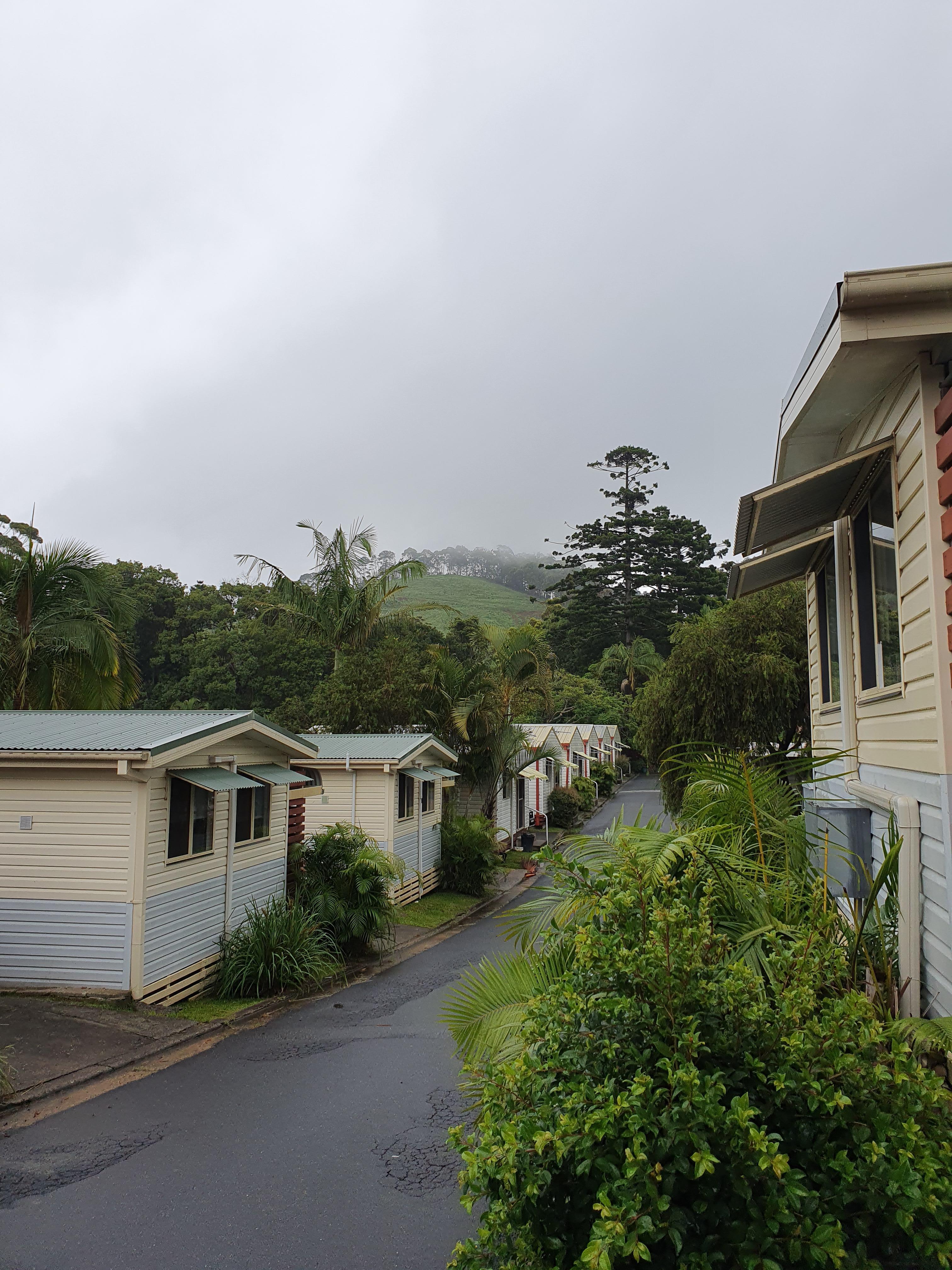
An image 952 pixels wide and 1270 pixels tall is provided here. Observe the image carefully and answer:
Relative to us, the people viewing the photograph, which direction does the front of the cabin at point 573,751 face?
facing the viewer and to the right of the viewer

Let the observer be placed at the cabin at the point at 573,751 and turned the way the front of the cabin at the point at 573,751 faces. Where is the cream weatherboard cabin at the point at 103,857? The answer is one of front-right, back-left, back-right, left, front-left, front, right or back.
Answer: front-right

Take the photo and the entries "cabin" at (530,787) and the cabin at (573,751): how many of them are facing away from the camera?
0

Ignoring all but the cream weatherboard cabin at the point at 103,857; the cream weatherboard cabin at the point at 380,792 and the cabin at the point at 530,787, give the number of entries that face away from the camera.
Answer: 0

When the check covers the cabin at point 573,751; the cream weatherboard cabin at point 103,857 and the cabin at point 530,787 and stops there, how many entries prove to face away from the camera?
0

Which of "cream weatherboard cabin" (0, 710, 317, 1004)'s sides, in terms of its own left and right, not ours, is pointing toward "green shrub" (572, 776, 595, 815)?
left

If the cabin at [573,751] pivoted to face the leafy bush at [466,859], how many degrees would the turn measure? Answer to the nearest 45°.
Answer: approximately 45° to its right

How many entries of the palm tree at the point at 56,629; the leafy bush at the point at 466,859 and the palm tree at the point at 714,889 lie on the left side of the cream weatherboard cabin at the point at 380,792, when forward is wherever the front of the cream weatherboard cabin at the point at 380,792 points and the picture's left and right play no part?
1

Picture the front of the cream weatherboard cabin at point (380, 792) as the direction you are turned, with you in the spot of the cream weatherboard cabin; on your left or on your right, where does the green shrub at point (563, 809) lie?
on your left

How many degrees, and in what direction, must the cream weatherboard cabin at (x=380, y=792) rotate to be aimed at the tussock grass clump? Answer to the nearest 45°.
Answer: approximately 45° to its right

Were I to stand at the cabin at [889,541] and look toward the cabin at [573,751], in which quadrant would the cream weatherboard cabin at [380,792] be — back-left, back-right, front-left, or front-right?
front-left

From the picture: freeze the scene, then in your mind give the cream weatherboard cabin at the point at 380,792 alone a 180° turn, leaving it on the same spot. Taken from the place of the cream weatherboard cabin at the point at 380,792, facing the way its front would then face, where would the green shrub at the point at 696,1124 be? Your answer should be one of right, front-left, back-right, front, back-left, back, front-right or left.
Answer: back-left

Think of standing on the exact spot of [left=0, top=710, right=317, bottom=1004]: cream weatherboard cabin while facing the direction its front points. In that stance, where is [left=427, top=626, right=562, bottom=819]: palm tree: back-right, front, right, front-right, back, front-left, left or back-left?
left
